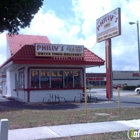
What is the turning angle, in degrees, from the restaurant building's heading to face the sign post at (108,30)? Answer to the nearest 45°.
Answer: approximately 90° to its left

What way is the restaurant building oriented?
toward the camera

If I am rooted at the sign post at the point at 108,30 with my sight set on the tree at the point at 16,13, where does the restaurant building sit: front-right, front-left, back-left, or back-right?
front-right
